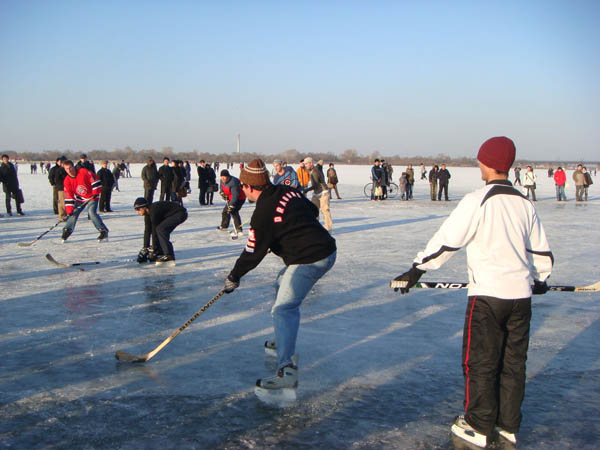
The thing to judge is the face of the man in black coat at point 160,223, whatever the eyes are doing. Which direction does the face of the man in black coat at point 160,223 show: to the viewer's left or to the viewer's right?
to the viewer's left

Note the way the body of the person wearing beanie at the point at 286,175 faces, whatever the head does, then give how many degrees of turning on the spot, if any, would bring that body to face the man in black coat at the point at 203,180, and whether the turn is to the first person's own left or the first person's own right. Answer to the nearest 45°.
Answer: approximately 135° to the first person's own right

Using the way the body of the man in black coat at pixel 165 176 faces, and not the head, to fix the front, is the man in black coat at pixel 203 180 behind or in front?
behind

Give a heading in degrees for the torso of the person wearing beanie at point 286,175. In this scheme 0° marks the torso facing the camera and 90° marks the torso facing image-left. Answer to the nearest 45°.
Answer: approximately 45°

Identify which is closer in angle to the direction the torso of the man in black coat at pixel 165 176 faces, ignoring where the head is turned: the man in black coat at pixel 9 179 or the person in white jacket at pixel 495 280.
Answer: the person in white jacket

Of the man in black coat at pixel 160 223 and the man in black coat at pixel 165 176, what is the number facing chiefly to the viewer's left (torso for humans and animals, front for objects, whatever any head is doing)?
1

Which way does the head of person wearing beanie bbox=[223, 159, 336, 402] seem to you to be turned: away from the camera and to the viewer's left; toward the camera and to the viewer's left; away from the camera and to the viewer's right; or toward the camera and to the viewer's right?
away from the camera and to the viewer's left

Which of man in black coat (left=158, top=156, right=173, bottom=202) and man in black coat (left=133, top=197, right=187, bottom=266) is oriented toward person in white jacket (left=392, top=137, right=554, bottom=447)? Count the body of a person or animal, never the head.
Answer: man in black coat (left=158, top=156, right=173, bottom=202)

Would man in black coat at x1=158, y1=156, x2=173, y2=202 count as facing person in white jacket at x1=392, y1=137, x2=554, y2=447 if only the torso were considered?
yes

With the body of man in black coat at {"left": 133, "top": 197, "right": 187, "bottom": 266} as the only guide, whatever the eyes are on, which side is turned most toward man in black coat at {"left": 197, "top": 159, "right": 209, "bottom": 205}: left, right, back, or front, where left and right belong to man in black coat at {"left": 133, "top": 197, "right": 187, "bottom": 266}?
right

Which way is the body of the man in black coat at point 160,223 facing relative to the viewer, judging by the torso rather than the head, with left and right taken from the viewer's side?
facing to the left of the viewer

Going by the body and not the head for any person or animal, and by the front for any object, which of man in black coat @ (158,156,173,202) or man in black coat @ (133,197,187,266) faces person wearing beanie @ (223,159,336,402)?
man in black coat @ (158,156,173,202)

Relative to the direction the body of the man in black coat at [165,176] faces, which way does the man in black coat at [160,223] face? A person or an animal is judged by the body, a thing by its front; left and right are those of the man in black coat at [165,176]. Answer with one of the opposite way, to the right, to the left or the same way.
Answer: to the right

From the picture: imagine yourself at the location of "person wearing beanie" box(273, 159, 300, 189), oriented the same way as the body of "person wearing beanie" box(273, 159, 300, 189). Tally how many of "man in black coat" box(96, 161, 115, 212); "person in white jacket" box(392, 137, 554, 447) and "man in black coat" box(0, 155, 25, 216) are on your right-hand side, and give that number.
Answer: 2

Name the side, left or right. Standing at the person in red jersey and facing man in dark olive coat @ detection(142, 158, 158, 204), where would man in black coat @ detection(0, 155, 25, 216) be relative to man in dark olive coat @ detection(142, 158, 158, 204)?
left

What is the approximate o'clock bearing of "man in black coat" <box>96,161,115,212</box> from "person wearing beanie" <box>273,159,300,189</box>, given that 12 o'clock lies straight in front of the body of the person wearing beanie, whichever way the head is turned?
The man in black coat is roughly at 3 o'clock from the person wearing beanie.
